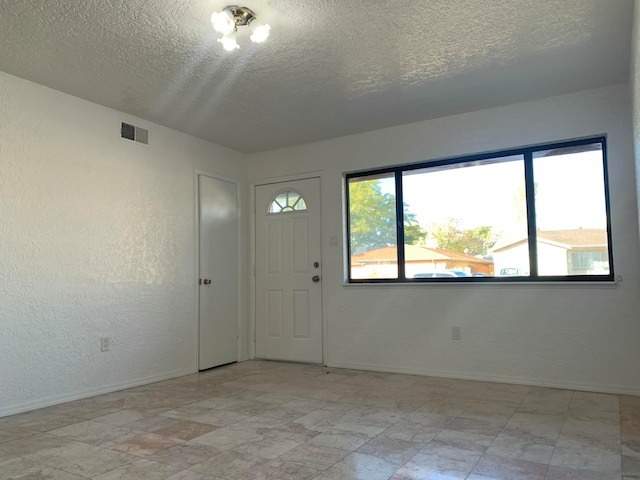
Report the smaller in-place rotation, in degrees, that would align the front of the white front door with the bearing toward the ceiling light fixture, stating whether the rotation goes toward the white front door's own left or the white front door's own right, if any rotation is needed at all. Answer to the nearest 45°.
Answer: approximately 45° to the white front door's own left

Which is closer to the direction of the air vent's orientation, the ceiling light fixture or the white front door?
the ceiling light fixture

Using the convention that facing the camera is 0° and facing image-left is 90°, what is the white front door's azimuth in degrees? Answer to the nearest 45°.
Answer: approximately 45°

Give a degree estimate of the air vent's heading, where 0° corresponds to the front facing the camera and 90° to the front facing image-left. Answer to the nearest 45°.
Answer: approximately 315°

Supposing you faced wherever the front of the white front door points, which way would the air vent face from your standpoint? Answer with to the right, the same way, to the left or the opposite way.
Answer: to the left
